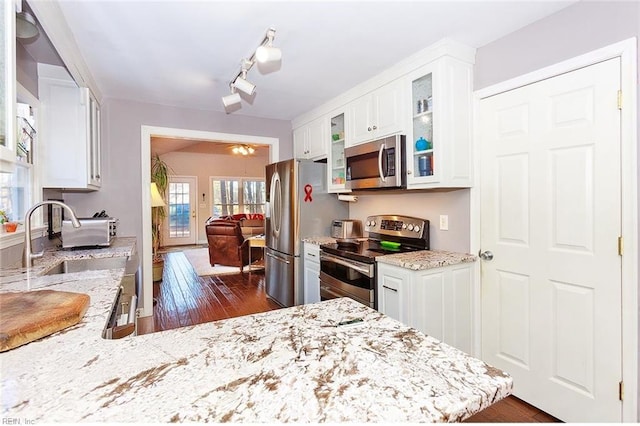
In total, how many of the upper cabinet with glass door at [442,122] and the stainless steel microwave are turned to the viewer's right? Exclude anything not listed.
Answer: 0

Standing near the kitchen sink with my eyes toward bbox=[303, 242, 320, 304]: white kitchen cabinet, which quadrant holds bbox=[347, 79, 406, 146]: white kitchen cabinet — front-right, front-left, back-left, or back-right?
front-right

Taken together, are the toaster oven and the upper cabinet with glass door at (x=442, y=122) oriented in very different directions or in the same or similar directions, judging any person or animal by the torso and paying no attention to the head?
very different directions

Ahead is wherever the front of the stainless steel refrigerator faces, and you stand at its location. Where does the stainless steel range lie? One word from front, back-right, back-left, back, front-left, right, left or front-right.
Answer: left

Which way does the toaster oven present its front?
to the viewer's right

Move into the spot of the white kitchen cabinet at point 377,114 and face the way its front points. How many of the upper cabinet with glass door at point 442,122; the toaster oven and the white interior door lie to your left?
2

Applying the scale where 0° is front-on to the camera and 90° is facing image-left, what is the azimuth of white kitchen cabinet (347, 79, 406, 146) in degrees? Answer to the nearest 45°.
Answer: approximately 45°

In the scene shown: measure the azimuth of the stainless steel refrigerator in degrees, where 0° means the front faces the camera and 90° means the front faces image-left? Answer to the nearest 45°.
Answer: approximately 45°

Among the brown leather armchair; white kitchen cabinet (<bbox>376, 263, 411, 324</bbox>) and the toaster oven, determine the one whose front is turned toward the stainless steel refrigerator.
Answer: the toaster oven

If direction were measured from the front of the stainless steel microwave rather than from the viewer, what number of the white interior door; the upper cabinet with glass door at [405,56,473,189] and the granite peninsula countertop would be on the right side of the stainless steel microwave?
0

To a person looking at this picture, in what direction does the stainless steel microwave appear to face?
facing the viewer and to the left of the viewer

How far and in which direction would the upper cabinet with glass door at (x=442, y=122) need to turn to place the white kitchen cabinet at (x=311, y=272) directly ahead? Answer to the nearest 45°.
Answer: approximately 90° to its right

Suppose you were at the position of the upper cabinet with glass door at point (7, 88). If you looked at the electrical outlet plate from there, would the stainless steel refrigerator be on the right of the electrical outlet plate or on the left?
left

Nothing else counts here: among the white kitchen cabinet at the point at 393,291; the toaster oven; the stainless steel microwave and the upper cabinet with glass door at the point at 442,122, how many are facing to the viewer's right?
1

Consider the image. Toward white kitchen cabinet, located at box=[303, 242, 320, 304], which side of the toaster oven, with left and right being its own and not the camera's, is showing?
front

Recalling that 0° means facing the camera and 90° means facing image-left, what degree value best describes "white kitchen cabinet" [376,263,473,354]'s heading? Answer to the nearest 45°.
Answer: approximately 45°
